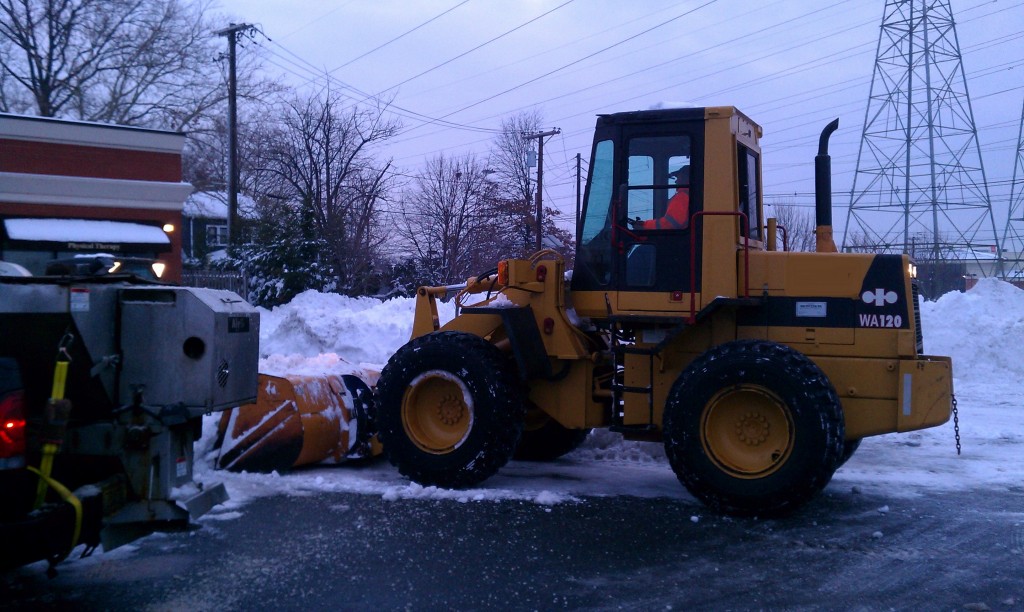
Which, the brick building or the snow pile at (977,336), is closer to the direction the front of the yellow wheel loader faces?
the brick building

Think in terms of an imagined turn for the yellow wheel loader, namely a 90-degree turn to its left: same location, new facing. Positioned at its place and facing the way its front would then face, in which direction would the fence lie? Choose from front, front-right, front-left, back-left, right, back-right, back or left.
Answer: back-right

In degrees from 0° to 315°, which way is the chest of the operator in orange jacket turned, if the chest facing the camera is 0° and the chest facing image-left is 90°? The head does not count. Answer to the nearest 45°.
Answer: approximately 90°

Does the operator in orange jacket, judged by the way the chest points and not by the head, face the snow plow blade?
yes

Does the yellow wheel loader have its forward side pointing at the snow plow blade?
yes

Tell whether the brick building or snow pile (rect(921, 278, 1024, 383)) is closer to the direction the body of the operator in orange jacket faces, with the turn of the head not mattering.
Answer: the brick building

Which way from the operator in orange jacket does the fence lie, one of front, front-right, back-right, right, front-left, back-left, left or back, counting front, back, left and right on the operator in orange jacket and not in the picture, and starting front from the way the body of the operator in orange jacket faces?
front-right

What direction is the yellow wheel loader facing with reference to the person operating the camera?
facing to the left of the viewer
